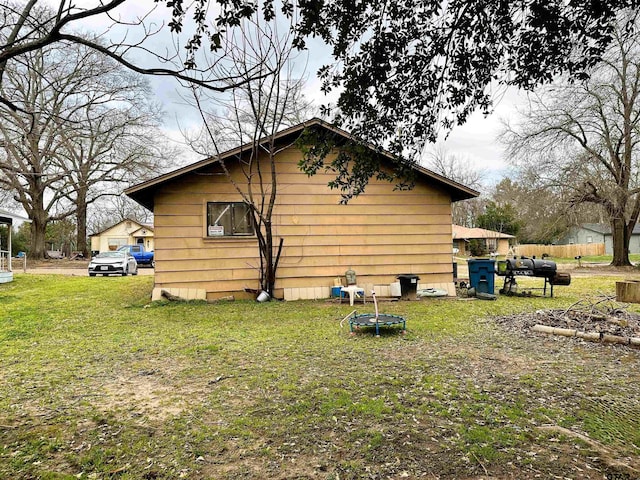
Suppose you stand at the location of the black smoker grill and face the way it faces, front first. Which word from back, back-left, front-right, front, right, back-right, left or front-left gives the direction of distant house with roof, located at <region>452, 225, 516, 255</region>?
back

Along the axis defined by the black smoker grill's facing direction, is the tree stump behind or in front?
in front

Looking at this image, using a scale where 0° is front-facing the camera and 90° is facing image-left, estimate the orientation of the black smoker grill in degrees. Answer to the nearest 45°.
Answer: approximately 0°

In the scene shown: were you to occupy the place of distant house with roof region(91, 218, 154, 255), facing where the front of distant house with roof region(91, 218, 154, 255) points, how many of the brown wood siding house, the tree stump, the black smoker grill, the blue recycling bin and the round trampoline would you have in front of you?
5

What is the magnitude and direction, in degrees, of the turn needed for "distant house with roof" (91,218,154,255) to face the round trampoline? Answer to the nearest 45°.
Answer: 0° — it already faces it

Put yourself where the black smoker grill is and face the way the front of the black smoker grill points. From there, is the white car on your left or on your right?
on your right

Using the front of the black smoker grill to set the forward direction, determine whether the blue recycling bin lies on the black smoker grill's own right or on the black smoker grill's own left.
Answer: on the black smoker grill's own right

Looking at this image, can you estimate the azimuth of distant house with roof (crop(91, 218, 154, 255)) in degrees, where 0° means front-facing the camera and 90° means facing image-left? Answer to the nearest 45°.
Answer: approximately 0°

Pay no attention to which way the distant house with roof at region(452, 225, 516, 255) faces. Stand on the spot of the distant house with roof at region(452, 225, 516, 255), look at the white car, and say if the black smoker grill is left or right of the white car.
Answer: left

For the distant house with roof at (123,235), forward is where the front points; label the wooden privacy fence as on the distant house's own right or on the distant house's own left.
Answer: on the distant house's own left

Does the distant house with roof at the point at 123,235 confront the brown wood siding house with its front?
yes

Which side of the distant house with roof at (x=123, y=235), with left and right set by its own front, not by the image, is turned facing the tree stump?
front

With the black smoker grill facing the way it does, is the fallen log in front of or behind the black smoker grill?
in front

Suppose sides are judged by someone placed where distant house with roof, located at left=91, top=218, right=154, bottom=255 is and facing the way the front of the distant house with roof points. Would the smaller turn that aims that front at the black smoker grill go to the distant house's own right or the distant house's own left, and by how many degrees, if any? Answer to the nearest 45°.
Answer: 0° — it already faces it

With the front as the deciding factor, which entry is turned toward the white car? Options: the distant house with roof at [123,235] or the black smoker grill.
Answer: the distant house with roof

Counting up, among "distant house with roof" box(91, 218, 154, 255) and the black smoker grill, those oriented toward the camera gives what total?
2

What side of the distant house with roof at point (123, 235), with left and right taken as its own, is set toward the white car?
front
